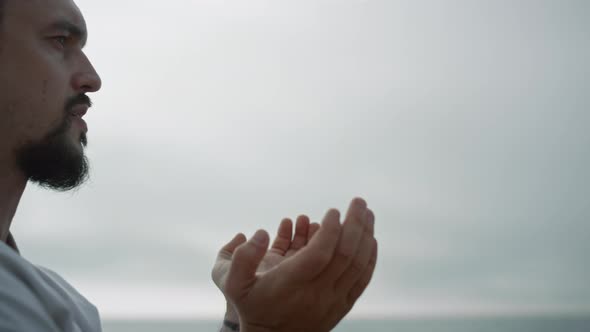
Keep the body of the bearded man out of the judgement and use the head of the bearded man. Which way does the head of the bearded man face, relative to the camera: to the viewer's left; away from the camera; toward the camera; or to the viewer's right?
to the viewer's right

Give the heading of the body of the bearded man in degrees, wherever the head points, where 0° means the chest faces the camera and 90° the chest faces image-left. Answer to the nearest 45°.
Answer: approximately 270°
